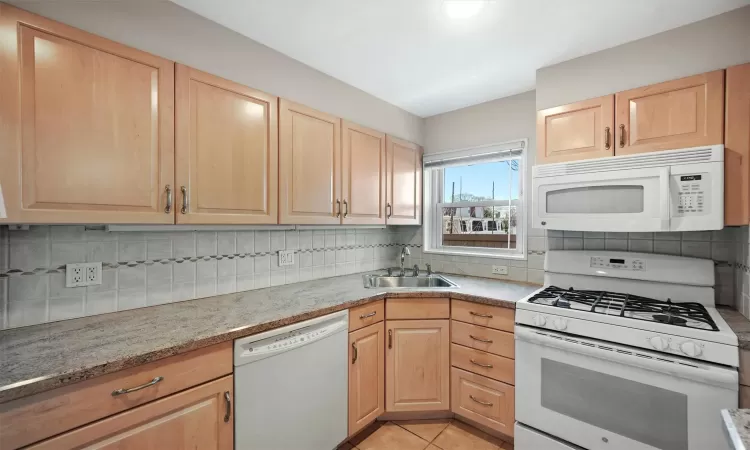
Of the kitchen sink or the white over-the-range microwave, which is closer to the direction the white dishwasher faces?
the white over-the-range microwave

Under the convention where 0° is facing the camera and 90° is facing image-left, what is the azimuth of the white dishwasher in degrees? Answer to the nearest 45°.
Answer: approximately 315°

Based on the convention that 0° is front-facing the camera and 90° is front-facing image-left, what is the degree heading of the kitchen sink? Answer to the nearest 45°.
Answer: approximately 0°

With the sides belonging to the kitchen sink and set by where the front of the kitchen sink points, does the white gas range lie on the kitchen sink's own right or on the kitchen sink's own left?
on the kitchen sink's own left

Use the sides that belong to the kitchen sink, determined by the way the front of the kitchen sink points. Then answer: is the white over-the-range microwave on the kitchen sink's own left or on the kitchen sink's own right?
on the kitchen sink's own left
